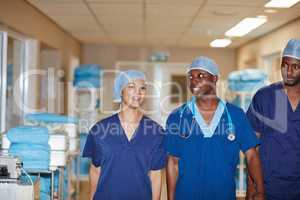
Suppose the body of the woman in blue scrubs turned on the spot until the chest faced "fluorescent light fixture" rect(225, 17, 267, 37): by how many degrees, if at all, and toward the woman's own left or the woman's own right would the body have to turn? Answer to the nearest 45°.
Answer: approximately 135° to the woman's own left

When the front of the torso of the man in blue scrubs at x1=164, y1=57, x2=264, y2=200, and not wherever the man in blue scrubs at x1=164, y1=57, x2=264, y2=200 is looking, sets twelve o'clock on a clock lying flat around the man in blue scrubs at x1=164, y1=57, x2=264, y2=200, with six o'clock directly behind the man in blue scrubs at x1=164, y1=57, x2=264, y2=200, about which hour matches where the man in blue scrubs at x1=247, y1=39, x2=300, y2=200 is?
the man in blue scrubs at x1=247, y1=39, x2=300, y2=200 is roughly at 8 o'clock from the man in blue scrubs at x1=164, y1=57, x2=264, y2=200.

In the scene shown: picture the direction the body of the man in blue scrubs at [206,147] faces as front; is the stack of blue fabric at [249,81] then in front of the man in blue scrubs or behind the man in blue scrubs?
behind

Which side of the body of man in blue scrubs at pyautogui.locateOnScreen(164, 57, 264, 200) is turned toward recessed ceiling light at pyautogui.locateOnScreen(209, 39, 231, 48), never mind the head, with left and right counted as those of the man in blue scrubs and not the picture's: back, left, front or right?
back

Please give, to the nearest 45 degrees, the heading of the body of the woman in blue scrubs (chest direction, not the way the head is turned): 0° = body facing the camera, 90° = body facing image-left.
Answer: approximately 0°

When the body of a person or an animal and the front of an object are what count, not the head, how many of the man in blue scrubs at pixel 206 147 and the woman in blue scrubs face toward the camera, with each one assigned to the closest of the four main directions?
2

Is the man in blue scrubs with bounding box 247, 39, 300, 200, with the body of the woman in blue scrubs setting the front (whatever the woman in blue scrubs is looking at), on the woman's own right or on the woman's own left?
on the woman's own left

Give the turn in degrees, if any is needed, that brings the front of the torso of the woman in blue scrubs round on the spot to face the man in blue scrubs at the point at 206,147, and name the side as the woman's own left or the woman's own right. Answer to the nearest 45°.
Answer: approximately 90° to the woman's own left

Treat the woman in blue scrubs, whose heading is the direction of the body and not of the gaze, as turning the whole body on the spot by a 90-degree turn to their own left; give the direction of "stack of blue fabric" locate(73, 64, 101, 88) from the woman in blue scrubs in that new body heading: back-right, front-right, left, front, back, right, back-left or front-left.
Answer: left

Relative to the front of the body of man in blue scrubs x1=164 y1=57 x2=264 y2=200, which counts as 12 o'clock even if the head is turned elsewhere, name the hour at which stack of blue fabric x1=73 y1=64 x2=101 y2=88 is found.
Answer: The stack of blue fabric is roughly at 5 o'clock from the man in blue scrubs.
